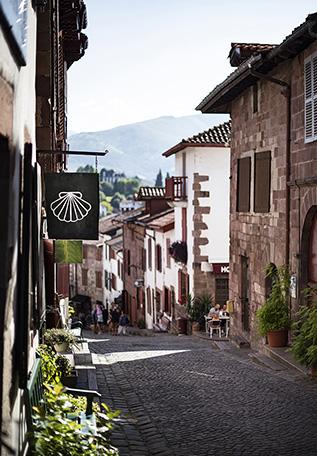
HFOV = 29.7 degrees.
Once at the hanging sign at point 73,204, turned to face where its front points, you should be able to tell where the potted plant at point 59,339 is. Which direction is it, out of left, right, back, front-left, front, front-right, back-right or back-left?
back

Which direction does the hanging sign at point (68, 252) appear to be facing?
toward the camera

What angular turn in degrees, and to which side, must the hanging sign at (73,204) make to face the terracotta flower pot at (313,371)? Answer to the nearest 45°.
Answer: approximately 135° to its left

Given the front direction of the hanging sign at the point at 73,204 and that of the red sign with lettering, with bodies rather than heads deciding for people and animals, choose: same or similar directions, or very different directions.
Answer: same or similar directions

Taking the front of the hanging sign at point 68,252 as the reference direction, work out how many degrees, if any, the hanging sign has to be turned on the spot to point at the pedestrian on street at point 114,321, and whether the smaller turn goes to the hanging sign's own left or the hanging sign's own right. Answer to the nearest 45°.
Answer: approximately 180°

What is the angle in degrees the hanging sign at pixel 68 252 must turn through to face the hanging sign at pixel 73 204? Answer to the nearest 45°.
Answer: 0° — it already faces it

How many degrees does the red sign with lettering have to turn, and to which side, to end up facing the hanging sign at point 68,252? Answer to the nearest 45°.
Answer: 0° — it already faces it

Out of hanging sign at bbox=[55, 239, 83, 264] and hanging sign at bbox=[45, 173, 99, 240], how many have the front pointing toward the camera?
2

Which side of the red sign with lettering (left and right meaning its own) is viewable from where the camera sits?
front

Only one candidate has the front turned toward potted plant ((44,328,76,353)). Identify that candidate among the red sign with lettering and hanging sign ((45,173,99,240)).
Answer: the red sign with lettering

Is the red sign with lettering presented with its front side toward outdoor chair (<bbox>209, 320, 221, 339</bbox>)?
yes

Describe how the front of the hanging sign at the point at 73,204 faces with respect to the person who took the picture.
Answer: facing the viewer

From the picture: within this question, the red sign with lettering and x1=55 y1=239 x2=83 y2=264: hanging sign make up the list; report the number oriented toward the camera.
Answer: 2
